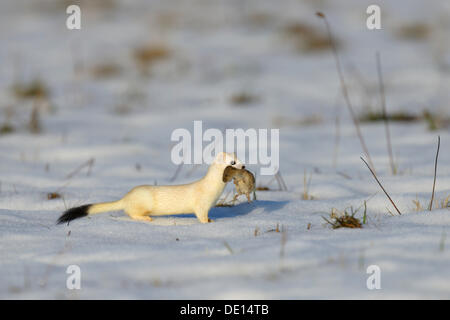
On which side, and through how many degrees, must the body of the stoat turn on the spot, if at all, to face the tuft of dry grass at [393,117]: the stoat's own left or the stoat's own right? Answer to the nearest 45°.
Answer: approximately 45° to the stoat's own left

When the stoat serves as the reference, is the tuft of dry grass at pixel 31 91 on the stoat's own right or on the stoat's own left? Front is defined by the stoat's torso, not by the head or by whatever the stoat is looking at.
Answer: on the stoat's own left

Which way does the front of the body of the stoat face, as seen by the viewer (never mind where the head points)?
to the viewer's right
